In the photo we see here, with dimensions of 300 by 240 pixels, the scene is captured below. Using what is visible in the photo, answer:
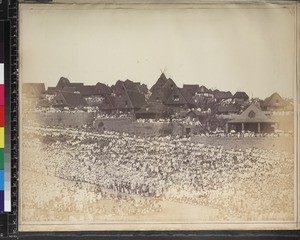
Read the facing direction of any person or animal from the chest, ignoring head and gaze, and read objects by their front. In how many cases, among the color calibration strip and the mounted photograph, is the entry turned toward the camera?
2
